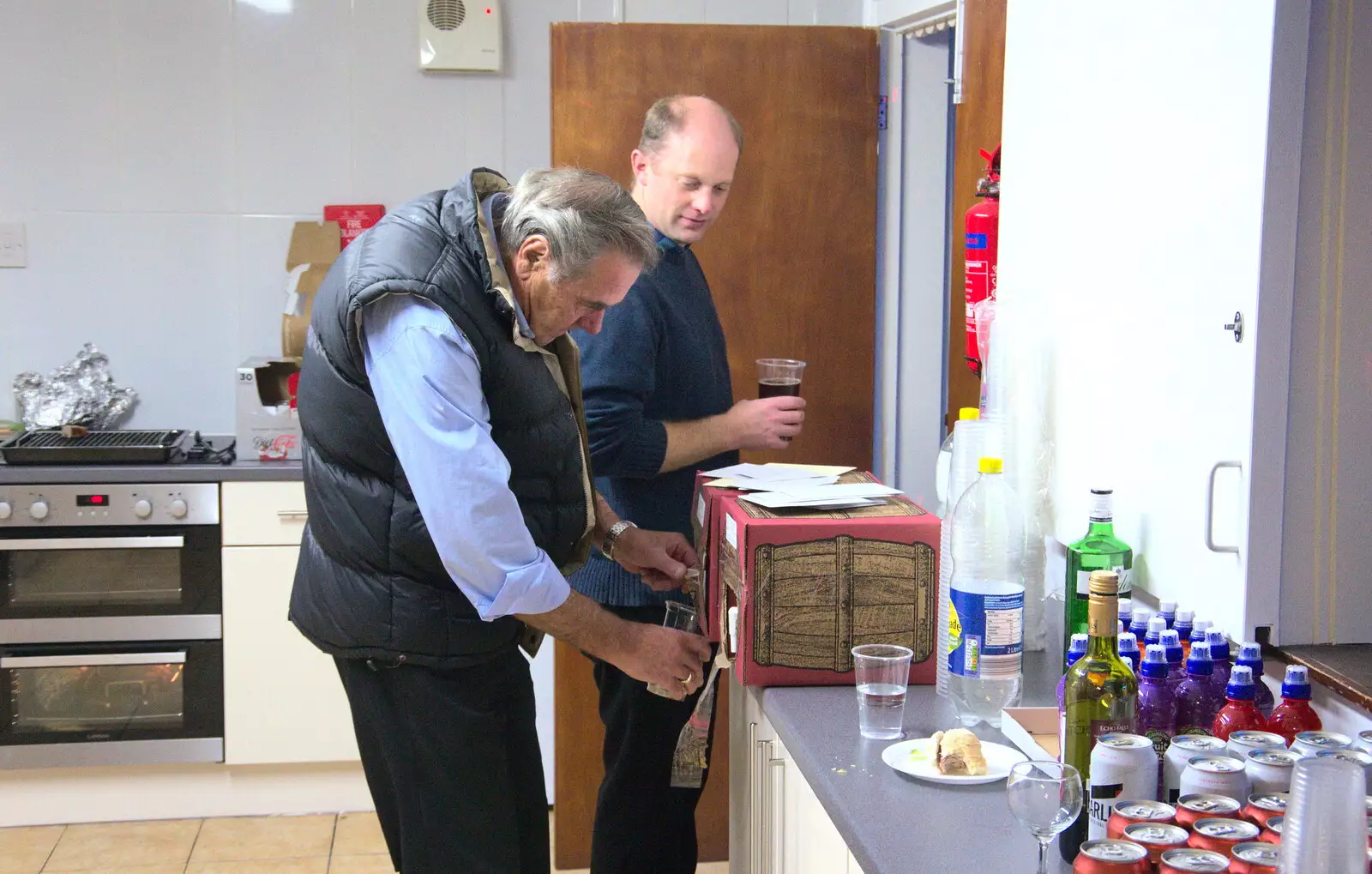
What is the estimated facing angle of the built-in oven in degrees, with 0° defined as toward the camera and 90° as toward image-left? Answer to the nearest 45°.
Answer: approximately 0°

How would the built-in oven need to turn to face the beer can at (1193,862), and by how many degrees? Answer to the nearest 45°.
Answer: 0° — it already faces it

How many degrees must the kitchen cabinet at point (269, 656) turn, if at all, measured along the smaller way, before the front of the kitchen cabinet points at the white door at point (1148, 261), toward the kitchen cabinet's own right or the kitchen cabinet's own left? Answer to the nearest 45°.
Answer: approximately 45° to the kitchen cabinet's own left

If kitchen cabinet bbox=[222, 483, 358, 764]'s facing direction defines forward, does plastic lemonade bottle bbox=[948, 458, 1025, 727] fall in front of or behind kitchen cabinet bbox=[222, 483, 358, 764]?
in front

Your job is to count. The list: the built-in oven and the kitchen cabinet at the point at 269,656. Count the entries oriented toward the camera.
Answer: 2

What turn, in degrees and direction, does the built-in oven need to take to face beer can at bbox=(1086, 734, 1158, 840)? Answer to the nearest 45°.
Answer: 0° — it already faces it

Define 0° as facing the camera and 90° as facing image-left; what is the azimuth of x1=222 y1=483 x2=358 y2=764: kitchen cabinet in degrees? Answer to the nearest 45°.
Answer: approximately 0°

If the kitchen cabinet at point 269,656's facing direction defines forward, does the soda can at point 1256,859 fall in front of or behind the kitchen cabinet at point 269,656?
in front

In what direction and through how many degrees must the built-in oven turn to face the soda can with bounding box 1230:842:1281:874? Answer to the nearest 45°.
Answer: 0° — it already faces it
